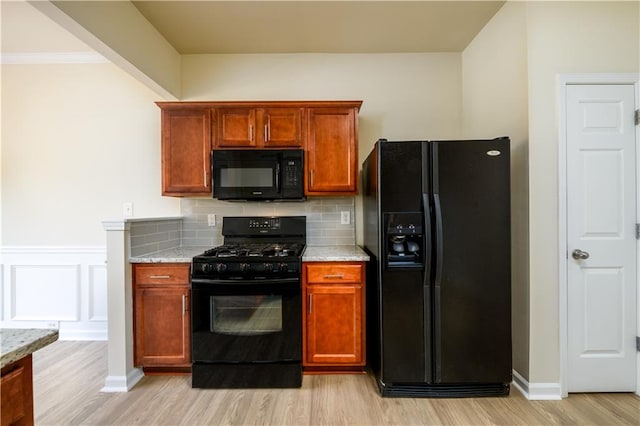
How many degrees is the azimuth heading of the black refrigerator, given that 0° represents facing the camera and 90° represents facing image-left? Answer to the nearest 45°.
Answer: approximately 0°

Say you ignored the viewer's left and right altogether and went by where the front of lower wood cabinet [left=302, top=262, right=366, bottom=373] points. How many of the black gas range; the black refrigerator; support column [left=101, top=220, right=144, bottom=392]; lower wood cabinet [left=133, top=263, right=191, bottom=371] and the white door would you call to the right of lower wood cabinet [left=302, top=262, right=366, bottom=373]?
3

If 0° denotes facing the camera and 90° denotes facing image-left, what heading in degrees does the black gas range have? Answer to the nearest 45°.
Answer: approximately 0°

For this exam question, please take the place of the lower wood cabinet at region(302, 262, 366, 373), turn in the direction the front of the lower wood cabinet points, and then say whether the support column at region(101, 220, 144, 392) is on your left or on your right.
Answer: on your right

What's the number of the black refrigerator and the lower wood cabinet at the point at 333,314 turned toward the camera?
2

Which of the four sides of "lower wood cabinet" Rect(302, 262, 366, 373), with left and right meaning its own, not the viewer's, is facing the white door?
left
